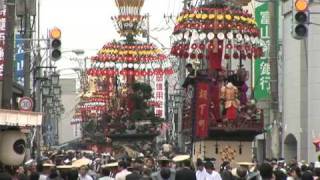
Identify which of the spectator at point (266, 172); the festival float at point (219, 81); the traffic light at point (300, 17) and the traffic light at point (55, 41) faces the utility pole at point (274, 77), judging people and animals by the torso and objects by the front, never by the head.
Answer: the spectator

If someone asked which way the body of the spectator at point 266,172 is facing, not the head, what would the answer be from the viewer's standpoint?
away from the camera

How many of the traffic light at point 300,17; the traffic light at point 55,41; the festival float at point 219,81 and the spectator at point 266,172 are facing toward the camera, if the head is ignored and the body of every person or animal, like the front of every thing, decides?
3

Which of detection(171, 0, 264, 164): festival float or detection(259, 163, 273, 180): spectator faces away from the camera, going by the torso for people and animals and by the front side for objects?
the spectator

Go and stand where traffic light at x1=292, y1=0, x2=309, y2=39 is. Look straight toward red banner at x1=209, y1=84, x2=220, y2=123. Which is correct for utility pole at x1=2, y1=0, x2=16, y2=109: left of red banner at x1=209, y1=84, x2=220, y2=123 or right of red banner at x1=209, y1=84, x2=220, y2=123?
left

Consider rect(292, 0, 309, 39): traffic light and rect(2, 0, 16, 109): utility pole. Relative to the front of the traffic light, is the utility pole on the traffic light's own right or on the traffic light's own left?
on the traffic light's own right
